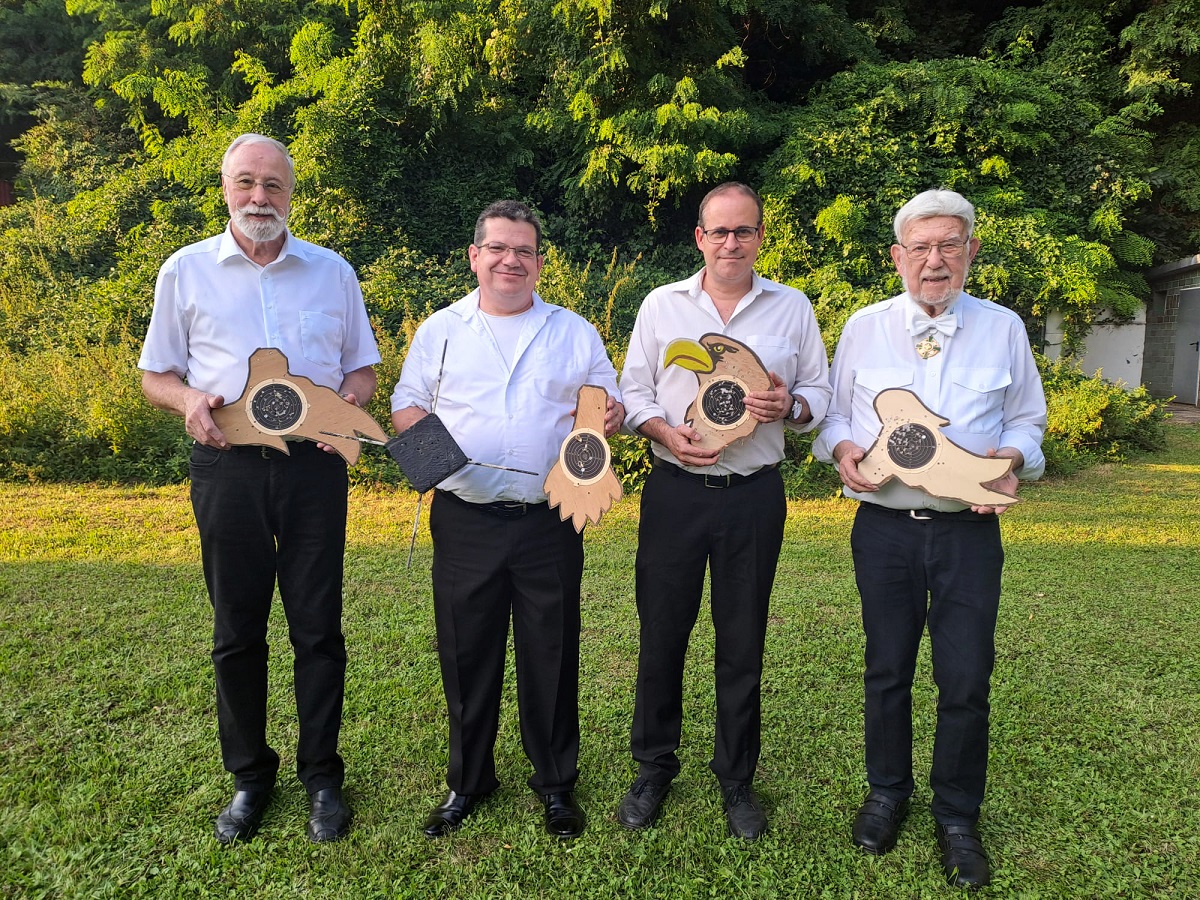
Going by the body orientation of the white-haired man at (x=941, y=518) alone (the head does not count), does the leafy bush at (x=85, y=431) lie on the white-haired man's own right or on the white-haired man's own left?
on the white-haired man's own right

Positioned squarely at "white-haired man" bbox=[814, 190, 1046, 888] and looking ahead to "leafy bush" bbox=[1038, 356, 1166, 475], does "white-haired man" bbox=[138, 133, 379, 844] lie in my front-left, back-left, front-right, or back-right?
back-left

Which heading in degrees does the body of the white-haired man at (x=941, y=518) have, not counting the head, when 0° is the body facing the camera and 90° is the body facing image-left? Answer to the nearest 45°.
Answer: approximately 0°

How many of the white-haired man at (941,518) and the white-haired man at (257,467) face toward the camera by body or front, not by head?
2

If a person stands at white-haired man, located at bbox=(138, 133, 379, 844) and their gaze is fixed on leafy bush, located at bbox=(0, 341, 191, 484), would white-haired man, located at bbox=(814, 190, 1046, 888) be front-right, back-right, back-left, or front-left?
back-right

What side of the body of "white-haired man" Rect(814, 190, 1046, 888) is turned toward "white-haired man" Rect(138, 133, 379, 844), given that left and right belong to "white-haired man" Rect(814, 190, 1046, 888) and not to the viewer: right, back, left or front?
right

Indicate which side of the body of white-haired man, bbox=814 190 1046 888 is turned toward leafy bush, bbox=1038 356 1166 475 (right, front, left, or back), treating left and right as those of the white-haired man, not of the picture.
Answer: back

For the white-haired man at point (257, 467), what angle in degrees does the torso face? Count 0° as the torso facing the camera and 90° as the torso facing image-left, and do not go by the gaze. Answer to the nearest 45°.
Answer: approximately 0°

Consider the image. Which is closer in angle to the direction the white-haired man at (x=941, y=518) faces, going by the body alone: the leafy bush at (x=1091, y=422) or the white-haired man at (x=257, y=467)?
the white-haired man
